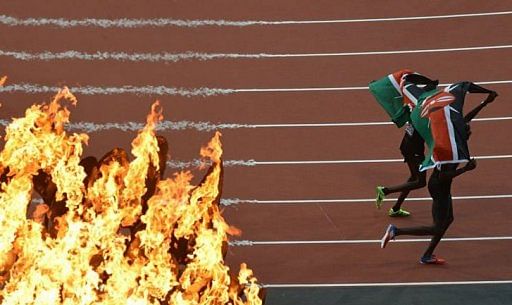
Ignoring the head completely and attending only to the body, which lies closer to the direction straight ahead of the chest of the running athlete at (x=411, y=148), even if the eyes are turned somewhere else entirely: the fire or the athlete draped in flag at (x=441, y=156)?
the athlete draped in flag

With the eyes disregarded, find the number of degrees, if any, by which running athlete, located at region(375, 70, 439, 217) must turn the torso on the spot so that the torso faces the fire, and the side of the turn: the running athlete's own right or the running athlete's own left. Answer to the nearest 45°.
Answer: approximately 135° to the running athlete's own right

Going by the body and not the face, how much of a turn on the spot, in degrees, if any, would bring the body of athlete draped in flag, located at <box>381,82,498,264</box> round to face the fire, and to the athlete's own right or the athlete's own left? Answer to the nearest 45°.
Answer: approximately 135° to the athlete's own right

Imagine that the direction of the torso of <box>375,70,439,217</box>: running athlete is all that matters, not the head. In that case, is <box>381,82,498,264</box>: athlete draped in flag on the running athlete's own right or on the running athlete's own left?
on the running athlete's own right

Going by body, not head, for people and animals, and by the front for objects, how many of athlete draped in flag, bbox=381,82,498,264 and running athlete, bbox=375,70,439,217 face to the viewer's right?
2

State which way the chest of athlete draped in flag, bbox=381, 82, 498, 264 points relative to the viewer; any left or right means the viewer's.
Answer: facing to the right of the viewer

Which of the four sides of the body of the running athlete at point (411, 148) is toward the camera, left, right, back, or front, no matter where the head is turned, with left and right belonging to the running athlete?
right
